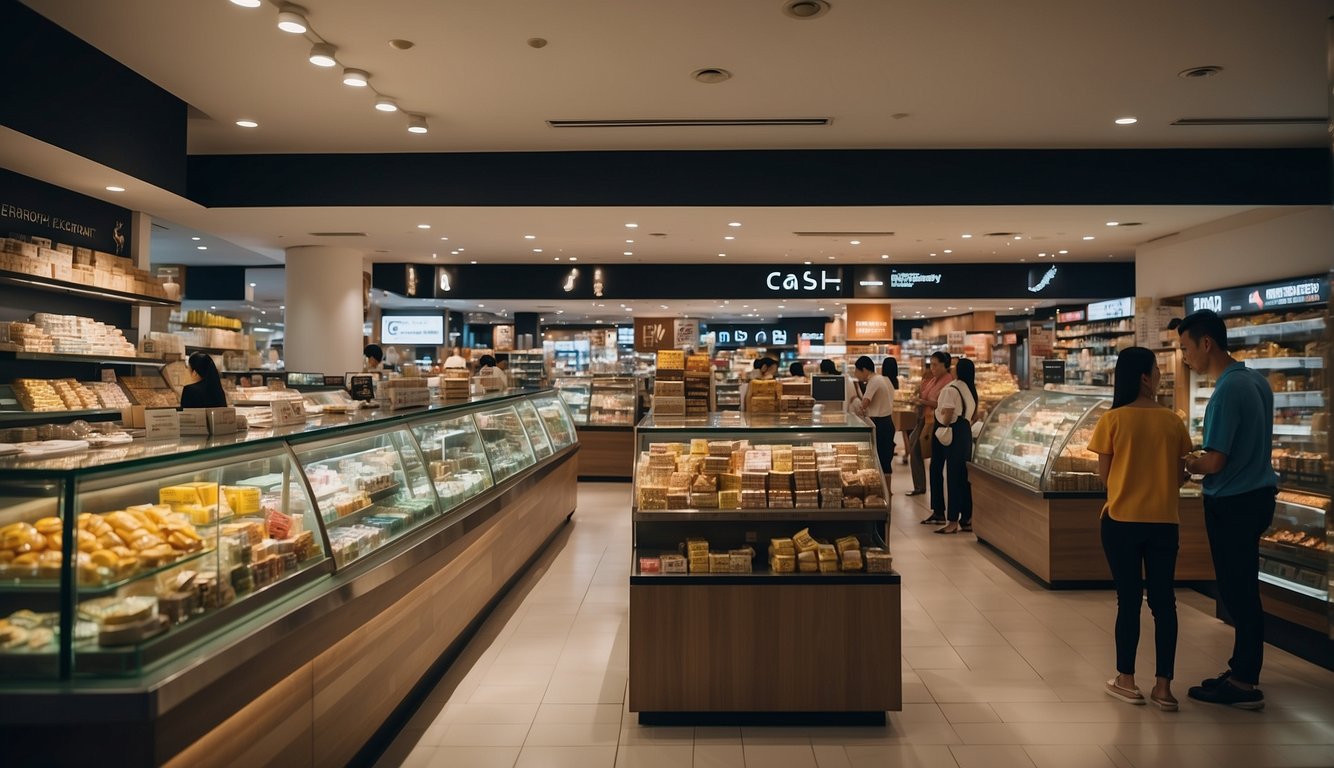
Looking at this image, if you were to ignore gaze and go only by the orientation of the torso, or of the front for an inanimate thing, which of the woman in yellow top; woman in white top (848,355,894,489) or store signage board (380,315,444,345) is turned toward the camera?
the store signage board

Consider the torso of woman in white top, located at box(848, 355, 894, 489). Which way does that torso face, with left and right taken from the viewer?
facing to the left of the viewer

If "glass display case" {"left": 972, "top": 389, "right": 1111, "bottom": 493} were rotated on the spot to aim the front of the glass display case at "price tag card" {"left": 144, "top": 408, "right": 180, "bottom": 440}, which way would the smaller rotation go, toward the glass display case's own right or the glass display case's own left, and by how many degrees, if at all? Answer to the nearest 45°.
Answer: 0° — it already faces it

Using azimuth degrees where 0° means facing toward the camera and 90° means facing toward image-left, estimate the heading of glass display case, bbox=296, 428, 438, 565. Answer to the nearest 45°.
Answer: approximately 315°

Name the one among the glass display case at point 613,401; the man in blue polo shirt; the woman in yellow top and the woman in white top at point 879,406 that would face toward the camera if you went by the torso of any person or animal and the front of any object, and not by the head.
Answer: the glass display case

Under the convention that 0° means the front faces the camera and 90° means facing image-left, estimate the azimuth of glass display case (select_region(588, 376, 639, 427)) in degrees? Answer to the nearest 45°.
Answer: approximately 0°

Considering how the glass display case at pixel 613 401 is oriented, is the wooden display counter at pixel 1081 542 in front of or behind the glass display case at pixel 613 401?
in front

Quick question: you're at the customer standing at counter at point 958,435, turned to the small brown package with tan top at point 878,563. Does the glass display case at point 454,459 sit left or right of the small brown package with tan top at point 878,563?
right

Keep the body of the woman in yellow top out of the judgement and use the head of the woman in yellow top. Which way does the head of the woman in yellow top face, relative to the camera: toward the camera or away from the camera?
away from the camera

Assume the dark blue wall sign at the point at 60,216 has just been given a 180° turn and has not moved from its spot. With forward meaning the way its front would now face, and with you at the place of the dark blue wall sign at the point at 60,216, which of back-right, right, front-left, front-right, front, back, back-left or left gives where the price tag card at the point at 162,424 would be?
back-left

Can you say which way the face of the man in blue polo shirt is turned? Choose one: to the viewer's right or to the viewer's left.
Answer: to the viewer's left

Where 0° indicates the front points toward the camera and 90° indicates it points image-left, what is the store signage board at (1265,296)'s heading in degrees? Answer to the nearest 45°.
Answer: approximately 45°
